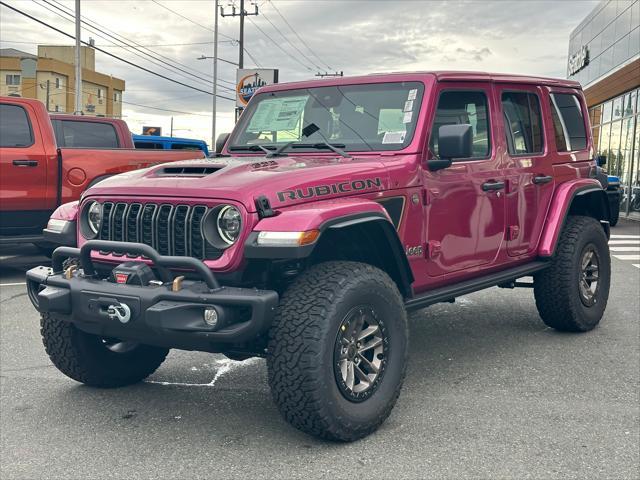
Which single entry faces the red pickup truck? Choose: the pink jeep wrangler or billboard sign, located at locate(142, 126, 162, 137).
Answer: the billboard sign

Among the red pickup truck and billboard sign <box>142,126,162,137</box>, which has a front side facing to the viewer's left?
the red pickup truck

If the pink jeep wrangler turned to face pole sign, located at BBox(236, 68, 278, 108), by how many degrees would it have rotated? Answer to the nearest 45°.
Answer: approximately 135° to its right

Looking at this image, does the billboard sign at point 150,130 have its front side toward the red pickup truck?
yes

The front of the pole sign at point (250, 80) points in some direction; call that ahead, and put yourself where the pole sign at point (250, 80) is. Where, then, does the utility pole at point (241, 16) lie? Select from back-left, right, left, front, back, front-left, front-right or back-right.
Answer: back

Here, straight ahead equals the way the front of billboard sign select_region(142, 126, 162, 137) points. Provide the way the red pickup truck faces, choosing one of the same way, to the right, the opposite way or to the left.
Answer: to the right

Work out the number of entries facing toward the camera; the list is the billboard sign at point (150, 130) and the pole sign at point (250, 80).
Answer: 2

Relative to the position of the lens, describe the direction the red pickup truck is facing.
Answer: facing to the left of the viewer

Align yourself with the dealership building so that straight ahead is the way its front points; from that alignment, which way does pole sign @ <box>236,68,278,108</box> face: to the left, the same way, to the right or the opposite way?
to the left

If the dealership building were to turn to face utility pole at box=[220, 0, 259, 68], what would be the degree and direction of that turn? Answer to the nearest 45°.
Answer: approximately 90° to its right

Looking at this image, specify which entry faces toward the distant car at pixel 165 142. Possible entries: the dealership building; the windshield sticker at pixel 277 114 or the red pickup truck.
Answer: the dealership building
